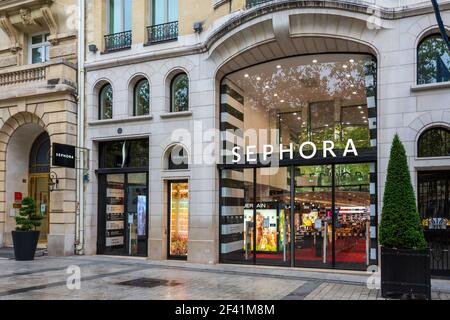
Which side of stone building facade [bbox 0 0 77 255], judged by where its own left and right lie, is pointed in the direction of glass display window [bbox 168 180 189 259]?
left

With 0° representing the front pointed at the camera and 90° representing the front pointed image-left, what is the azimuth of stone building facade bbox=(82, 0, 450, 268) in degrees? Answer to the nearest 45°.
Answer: approximately 45°

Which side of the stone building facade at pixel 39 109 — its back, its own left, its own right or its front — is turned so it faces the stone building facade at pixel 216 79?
left

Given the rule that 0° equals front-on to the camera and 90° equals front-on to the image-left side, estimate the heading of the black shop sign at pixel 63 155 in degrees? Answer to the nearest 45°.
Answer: approximately 315°

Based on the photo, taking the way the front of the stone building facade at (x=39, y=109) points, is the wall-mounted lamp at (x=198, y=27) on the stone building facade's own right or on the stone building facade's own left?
on the stone building facade's own left
